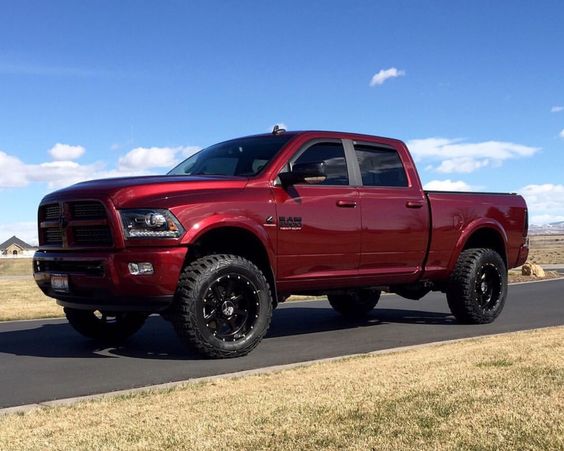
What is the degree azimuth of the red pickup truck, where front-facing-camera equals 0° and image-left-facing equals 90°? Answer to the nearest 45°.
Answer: approximately 45°

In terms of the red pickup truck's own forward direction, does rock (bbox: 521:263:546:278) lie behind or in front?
behind

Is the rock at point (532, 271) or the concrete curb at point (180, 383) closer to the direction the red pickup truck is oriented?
the concrete curb
